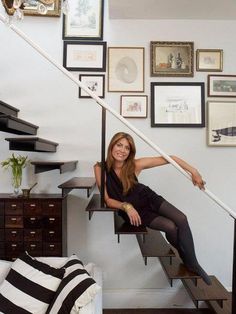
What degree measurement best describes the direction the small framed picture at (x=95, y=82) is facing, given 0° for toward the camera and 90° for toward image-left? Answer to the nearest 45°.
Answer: approximately 0°

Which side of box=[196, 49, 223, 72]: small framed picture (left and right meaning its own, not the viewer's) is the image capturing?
front

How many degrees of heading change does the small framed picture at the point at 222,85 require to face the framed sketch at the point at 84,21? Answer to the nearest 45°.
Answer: approximately 90° to its right

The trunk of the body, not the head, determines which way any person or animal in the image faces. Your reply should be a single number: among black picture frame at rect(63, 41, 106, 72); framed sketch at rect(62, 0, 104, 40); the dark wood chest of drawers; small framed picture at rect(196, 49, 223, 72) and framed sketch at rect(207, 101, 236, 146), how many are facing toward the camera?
5

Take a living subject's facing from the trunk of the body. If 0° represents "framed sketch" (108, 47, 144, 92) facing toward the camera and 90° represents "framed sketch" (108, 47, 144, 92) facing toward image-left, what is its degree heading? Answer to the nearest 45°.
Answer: approximately 0°

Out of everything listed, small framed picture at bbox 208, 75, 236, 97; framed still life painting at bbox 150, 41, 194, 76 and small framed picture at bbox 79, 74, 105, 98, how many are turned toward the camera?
3

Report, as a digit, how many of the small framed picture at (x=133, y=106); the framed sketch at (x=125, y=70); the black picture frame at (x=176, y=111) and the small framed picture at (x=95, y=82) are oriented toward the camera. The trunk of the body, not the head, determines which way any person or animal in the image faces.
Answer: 4

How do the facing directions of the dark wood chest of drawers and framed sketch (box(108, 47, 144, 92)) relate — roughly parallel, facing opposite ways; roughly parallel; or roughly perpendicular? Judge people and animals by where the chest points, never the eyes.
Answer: roughly parallel

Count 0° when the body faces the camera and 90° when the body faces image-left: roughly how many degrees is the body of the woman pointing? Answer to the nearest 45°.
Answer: approximately 315°

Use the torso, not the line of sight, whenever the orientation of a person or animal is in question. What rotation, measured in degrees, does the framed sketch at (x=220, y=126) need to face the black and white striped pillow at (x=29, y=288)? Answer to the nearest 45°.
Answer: approximately 45° to its right

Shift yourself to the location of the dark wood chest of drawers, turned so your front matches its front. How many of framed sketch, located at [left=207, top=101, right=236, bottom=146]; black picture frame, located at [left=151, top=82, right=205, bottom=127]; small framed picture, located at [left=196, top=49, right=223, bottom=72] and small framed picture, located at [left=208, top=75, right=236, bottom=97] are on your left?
4

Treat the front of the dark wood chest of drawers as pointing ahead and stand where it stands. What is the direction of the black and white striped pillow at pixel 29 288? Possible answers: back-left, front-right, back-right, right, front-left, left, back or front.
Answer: front

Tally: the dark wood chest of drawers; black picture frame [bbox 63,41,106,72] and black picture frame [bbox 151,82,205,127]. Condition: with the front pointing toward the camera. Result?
3

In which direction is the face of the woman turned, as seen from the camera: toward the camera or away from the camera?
toward the camera

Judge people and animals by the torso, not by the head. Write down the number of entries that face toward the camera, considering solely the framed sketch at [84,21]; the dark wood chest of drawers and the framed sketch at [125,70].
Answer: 3
